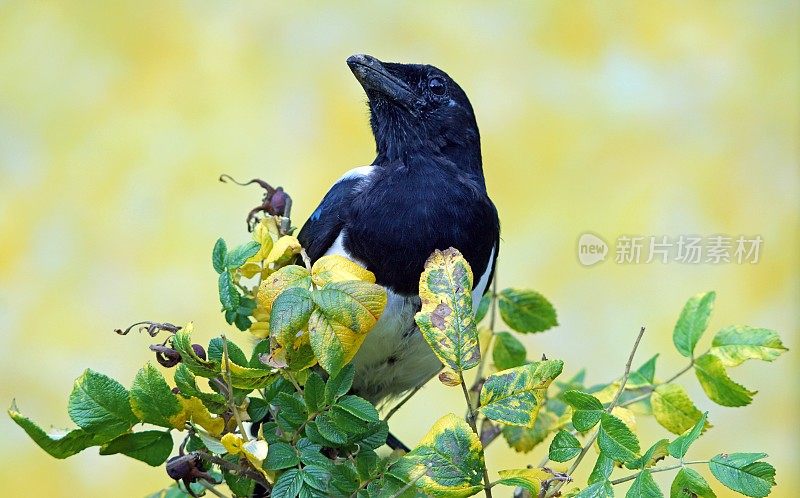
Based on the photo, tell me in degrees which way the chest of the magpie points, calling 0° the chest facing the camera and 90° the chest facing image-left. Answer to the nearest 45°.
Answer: approximately 0°
